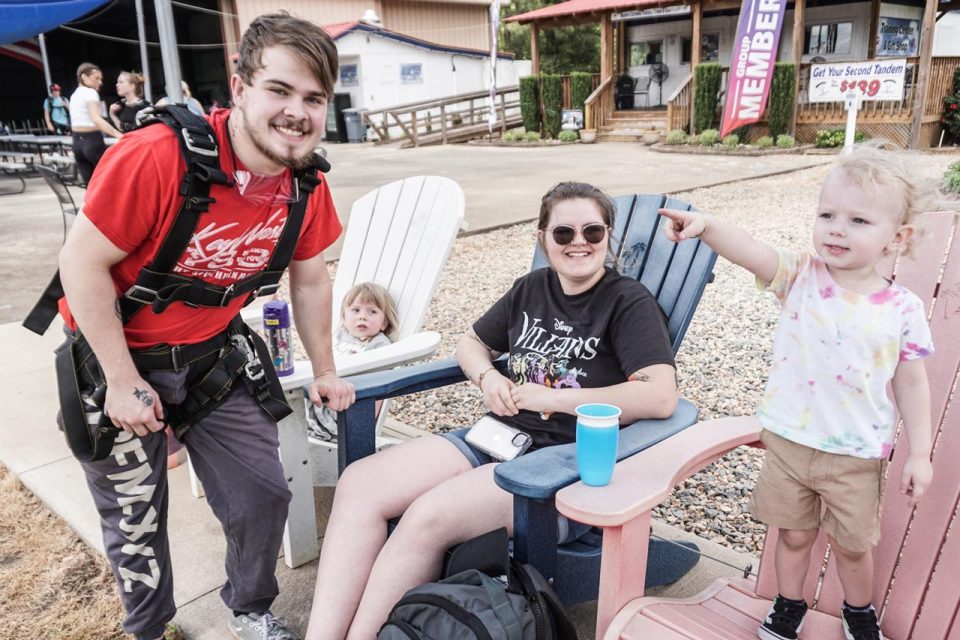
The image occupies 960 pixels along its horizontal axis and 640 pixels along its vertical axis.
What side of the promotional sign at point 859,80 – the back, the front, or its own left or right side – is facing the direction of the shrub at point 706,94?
right

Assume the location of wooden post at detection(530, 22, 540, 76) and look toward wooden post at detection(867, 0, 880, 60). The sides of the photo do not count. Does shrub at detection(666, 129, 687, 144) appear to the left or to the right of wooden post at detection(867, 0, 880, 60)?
right

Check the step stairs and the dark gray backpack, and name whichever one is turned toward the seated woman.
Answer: the step stairs

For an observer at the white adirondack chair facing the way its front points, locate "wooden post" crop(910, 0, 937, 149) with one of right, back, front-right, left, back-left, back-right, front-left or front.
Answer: back

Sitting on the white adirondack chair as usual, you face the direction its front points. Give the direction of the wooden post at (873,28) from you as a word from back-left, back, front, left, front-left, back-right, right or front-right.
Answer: back

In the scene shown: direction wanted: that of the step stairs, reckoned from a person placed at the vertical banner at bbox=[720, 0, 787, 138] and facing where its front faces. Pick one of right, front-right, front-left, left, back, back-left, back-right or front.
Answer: back-right

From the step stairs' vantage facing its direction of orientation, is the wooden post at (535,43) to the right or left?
on its right

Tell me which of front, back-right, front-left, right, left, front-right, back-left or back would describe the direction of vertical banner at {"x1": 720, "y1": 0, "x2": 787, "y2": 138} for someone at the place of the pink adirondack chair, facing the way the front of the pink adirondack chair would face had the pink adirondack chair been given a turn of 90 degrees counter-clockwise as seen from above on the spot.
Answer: back-left

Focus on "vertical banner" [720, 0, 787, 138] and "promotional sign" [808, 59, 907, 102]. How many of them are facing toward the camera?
2
